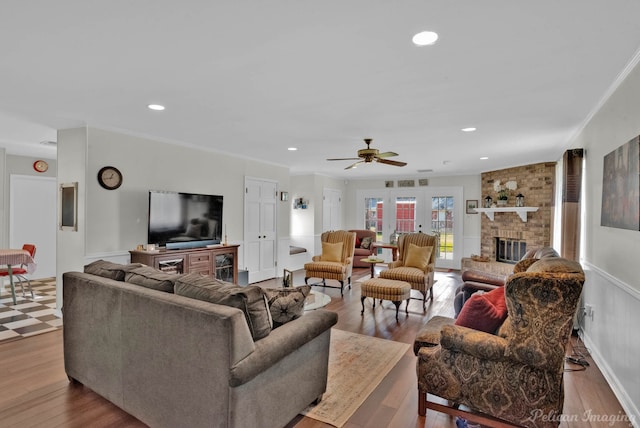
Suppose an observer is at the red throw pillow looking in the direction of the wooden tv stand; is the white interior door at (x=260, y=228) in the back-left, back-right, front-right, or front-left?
front-right

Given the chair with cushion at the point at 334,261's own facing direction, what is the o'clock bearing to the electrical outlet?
The electrical outlet is roughly at 9 o'clock from the chair with cushion.

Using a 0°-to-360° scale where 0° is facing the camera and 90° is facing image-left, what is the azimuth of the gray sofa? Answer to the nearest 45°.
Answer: approximately 225°

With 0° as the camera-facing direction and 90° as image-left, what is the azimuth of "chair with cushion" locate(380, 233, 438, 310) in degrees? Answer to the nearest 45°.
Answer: approximately 45°

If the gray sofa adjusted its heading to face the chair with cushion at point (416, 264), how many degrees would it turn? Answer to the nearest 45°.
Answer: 0° — it already faces it

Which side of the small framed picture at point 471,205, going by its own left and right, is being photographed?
front

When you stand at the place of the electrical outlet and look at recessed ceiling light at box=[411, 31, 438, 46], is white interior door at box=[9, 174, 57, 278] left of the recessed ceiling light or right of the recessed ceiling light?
right

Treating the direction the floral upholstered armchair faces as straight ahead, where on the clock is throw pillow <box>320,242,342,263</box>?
The throw pillow is roughly at 12 o'clock from the floral upholstered armchair.

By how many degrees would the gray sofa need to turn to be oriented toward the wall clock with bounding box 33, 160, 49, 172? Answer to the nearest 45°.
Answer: approximately 90° to its left

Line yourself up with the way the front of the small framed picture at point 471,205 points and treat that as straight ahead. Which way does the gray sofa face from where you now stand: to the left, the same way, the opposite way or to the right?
the opposite way

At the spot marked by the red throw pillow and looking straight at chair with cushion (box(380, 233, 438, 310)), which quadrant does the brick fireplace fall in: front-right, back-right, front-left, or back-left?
front-right

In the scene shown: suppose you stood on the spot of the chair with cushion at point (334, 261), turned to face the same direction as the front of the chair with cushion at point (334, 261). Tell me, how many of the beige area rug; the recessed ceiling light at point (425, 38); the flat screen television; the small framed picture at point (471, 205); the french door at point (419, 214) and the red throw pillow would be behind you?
2

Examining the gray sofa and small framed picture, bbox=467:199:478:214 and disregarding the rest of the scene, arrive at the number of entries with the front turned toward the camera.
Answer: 1

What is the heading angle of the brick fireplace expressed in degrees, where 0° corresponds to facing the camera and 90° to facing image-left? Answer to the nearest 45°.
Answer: approximately 45°

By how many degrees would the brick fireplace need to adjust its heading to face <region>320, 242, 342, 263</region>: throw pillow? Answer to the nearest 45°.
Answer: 0° — it already faces it

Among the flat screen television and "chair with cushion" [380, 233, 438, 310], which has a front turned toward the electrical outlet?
the flat screen television

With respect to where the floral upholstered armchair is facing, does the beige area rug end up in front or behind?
in front

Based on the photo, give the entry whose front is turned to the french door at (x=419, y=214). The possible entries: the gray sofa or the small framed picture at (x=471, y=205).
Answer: the gray sofa

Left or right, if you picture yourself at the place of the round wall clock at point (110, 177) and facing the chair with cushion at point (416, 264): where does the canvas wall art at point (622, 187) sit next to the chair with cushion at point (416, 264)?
right
